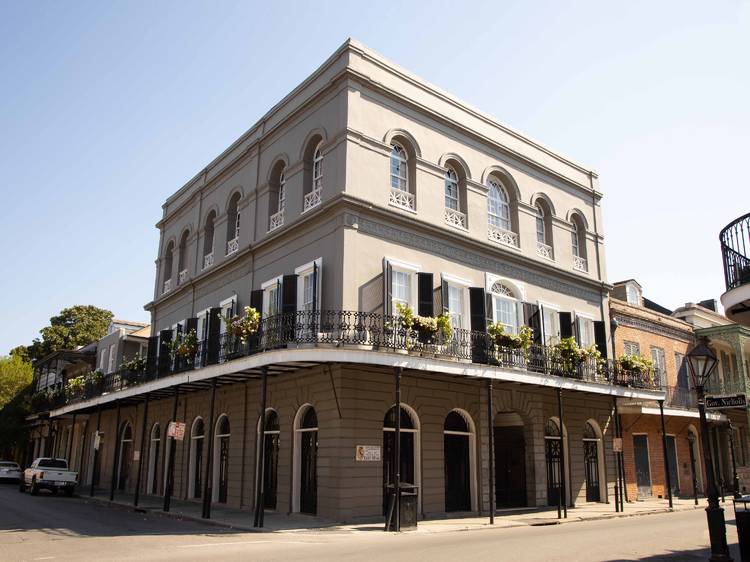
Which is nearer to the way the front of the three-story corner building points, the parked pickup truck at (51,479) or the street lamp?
the street lamp

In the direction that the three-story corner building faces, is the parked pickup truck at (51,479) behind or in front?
behind

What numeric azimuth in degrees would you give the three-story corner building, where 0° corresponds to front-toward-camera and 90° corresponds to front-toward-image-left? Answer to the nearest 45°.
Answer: approximately 315°

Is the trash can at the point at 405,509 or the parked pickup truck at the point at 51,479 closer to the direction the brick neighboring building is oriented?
the trash can

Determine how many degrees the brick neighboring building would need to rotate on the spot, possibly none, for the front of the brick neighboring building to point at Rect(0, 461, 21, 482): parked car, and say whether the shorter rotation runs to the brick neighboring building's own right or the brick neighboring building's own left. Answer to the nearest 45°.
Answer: approximately 135° to the brick neighboring building's own right

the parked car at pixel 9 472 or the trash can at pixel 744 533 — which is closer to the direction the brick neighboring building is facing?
the trash can

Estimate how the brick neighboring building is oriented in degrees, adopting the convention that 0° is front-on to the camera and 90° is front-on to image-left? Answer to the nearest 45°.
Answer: approximately 315°

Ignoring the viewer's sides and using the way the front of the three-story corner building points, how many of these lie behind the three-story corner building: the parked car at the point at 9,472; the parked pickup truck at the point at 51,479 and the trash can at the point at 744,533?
2

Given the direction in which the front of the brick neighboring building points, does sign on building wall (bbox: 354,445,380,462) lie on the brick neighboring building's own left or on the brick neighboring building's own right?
on the brick neighboring building's own right

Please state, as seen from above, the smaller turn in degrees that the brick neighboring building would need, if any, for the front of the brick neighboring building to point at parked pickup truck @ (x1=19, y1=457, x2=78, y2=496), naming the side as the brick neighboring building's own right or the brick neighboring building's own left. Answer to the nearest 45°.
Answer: approximately 90° to the brick neighboring building's own right

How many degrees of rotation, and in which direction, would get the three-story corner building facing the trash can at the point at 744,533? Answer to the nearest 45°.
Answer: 0° — it already faces it

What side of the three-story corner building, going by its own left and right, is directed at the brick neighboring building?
left
